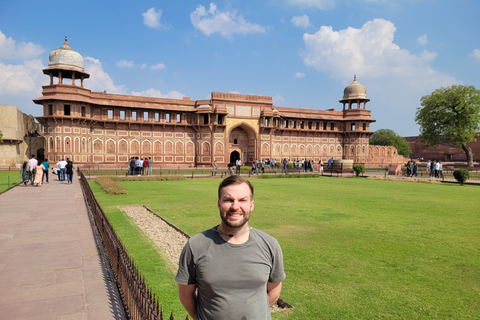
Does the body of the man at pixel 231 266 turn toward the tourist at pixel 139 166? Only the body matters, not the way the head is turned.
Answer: no

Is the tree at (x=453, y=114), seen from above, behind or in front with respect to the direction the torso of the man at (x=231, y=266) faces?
behind

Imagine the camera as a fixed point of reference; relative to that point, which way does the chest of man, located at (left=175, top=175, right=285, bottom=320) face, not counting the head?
toward the camera

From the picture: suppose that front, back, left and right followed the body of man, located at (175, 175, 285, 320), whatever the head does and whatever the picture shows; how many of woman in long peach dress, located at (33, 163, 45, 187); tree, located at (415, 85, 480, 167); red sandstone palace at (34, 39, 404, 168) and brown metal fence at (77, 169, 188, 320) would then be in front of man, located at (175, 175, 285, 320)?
0

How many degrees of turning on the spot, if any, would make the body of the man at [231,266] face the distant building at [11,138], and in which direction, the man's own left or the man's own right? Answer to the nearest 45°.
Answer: approximately 135° to the man's own right

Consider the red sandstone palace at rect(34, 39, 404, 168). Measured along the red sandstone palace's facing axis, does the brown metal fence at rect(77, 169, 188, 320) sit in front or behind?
in front

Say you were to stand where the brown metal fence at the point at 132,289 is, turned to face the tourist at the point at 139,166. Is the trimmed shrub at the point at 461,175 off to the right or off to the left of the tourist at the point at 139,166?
right

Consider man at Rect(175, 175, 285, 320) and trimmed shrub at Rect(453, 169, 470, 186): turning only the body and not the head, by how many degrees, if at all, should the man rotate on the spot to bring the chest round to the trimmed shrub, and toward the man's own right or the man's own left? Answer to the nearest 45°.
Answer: approximately 135° to the man's own left

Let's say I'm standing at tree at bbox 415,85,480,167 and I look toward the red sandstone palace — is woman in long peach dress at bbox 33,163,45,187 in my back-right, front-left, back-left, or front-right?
front-left

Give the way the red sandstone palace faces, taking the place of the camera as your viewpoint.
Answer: facing the viewer and to the right of the viewer

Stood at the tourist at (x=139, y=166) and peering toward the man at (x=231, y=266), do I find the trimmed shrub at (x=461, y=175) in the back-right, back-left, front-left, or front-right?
front-left

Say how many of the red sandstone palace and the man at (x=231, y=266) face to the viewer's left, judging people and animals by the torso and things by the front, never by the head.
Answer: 0

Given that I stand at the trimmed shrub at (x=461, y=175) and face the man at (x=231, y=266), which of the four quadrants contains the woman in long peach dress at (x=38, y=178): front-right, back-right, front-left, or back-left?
front-right

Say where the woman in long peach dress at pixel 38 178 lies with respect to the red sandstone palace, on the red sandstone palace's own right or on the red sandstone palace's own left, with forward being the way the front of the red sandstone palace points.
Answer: on the red sandstone palace's own right

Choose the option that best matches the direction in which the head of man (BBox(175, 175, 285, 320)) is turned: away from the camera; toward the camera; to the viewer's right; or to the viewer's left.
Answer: toward the camera

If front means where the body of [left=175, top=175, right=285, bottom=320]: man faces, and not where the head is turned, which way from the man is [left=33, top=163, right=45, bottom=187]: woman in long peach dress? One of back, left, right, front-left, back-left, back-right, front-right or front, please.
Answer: back-right
